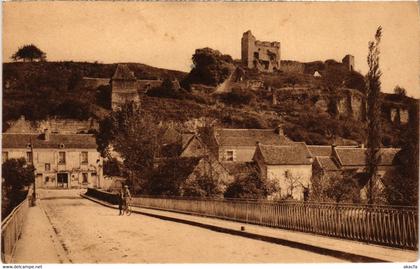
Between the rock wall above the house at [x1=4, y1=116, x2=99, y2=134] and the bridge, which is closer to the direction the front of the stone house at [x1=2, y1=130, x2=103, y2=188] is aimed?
the bridge

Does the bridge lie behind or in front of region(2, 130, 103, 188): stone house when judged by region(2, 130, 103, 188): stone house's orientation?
in front

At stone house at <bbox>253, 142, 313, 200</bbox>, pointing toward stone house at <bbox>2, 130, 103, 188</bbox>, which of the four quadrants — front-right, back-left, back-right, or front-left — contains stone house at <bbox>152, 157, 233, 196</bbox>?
front-left

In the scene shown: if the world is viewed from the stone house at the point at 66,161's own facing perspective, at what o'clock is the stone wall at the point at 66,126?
the stone wall at the point at 66,126 is roughly at 6 o'clock from the stone house at the point at 66,161.

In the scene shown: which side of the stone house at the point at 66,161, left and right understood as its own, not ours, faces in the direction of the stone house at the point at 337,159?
left

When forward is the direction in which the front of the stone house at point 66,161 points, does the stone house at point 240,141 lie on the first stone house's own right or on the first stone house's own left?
on the first stone house's own left

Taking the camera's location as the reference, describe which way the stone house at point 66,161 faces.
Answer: facing the viewer
